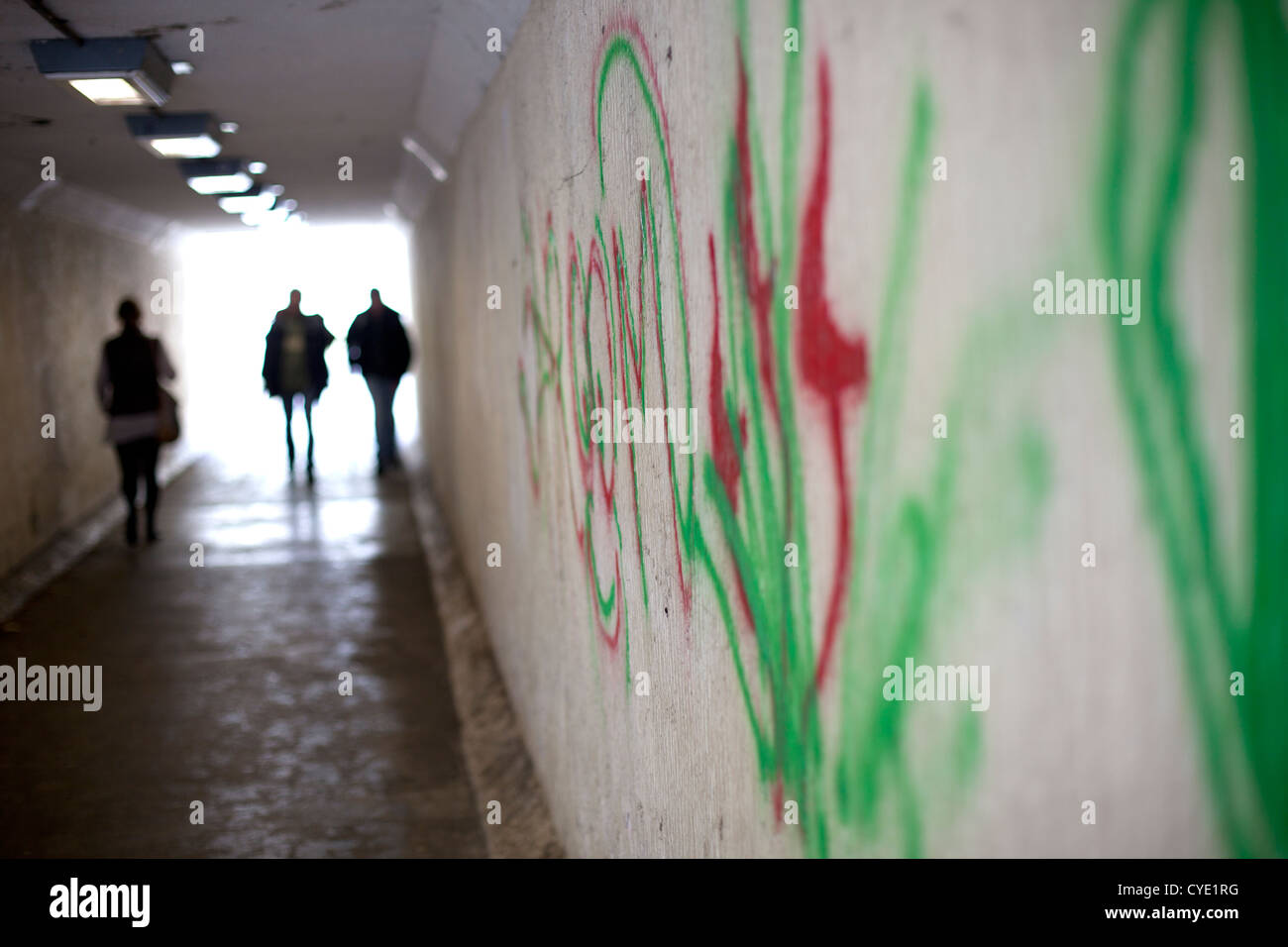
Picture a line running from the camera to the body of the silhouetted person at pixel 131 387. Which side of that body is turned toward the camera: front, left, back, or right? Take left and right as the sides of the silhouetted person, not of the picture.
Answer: back

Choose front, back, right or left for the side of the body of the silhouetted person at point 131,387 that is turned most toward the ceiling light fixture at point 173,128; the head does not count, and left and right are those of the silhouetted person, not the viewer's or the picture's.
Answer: back

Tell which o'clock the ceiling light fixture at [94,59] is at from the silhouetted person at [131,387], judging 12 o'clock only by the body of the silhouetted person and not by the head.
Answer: The ceiling light fixture is roughly at 6 o'clock from the silhouetted person.

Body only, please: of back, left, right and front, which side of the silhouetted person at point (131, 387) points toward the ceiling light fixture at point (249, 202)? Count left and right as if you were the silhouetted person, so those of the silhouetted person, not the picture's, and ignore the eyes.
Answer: front

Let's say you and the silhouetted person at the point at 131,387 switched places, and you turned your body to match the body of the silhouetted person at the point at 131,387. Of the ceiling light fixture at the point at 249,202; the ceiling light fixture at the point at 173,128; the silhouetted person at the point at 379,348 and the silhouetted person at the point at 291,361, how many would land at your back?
1

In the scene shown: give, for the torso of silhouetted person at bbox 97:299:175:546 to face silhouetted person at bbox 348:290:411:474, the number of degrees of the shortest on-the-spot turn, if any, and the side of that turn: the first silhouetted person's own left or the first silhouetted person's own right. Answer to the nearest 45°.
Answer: approximately 45° to the first silhouetted person's own right
